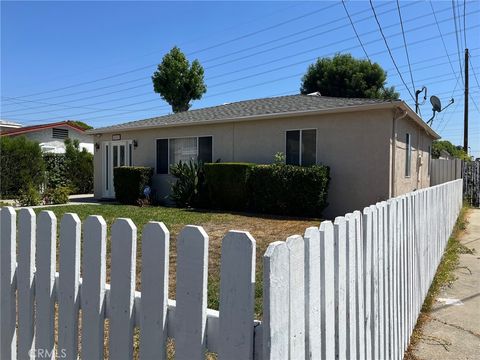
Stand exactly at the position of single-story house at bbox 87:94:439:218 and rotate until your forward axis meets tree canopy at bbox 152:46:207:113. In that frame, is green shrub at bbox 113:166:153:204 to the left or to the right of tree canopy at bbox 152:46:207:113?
left

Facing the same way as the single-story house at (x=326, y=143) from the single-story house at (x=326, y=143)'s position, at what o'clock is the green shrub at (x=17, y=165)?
The green shrub is roughly at 2 o'clock from the single-story house.

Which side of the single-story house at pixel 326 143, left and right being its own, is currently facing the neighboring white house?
right

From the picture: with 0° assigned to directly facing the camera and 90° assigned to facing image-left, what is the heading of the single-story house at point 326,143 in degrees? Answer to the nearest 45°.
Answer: approximately 45°

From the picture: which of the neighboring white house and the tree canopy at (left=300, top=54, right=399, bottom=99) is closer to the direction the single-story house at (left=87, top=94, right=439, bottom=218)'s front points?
the neighboring white house

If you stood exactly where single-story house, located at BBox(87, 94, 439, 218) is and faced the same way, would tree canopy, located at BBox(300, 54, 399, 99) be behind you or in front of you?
behind

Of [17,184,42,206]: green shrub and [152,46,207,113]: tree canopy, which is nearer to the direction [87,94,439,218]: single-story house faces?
the green shrub

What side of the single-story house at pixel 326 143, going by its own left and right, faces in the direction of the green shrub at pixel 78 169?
right

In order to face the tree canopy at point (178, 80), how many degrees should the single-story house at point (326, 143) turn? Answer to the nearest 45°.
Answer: approximately 90° to its right

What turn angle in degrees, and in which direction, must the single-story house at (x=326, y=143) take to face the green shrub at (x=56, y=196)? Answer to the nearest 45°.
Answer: approximately 45° to its right
